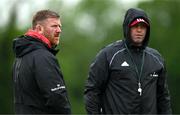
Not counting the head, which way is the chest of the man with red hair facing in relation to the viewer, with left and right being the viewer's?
facing to the right of the viewer

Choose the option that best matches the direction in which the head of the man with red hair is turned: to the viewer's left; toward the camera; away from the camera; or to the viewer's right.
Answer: to the viewer's right
